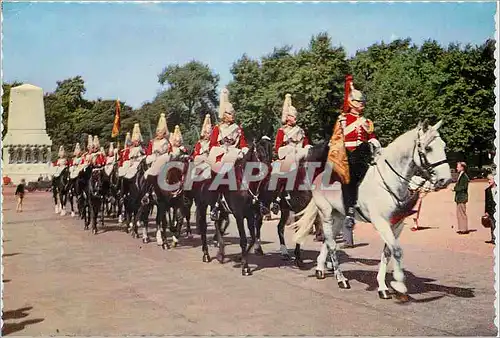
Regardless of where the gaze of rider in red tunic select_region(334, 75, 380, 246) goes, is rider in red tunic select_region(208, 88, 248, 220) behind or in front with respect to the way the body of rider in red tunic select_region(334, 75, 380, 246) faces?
behind

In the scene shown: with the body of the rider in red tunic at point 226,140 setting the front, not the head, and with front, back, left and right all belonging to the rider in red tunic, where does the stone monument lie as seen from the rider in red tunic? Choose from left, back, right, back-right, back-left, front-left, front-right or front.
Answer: back

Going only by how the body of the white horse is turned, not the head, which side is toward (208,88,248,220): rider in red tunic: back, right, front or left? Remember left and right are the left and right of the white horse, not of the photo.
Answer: back

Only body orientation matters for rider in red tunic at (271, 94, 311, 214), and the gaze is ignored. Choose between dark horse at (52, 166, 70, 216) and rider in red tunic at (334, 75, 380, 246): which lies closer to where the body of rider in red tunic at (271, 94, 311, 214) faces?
the rider in red tunic

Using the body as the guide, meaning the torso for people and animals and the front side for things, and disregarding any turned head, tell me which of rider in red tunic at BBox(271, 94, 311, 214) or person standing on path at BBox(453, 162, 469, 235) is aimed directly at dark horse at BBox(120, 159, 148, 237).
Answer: the person standing on path

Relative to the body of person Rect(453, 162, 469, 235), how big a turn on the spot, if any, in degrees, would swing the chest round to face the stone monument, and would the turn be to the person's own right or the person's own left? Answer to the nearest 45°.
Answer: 0° — they already face it

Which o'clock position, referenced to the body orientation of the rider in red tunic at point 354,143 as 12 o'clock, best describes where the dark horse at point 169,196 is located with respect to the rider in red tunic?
The dark horse is roughly at 6 o'clock from the rider in red tunic.

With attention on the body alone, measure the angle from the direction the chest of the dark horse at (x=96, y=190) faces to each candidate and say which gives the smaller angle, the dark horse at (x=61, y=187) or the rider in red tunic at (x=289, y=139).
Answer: the rider in red tunic

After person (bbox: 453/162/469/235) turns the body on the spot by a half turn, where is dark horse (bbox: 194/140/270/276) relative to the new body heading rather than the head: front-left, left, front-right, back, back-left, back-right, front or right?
back-right

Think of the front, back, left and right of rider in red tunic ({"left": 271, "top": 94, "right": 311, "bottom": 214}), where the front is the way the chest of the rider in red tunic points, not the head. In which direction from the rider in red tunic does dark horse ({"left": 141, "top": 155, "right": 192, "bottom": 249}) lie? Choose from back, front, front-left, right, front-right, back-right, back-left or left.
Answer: back

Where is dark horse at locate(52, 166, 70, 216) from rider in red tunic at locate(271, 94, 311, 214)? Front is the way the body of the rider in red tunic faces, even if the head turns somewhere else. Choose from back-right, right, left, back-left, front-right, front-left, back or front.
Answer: back

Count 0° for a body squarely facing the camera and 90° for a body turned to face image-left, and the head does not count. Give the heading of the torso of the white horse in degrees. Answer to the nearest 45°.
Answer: approximately 315°

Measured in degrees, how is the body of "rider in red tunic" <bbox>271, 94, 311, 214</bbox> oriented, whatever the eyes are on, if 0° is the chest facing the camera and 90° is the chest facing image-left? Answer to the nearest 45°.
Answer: approximately 315°

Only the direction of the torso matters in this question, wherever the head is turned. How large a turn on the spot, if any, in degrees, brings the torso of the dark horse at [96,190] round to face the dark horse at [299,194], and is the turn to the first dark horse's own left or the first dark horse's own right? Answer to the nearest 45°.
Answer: approximately 45° to the first dark horse's own left

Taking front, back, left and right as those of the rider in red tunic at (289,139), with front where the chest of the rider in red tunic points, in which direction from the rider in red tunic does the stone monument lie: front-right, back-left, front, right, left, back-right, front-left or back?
back

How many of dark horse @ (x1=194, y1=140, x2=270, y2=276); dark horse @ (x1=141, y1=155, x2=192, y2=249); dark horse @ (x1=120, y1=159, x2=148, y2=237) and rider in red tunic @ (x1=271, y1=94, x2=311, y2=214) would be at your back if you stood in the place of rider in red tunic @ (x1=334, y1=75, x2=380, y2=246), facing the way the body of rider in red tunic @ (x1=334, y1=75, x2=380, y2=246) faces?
4

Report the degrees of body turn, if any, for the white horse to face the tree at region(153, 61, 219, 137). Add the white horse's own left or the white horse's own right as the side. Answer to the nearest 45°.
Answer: approximately 180°

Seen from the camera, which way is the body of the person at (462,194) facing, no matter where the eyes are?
to the viewer's left
